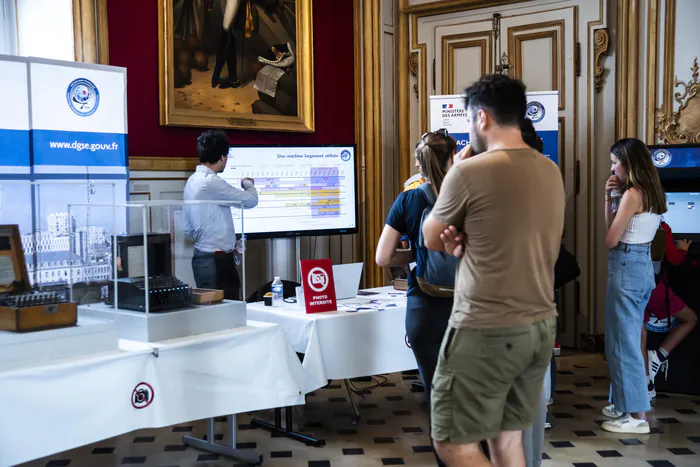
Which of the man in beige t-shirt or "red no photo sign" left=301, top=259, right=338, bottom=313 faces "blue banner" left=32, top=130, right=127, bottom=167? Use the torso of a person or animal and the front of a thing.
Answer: the man in beige t-shirt

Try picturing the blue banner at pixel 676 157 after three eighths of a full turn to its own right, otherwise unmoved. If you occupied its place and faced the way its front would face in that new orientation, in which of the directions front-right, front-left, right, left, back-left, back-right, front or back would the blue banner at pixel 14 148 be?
left

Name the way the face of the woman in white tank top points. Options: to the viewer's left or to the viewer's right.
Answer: to the viewer's left

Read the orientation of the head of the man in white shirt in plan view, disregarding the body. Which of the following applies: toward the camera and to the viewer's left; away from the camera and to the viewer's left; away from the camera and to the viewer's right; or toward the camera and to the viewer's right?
away from the camera and to the viewer's right

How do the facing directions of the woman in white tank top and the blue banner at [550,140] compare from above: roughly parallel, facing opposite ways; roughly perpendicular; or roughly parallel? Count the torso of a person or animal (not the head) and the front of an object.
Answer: roughly perpendicular

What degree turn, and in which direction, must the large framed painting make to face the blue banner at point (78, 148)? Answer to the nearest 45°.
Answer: approximately 45° to its right

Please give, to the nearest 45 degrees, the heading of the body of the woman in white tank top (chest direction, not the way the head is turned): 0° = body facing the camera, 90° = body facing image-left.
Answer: approximately 90°

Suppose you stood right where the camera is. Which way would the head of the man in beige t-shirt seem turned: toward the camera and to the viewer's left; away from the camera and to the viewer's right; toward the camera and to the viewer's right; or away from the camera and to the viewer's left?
away from the camera and to the viewer's left

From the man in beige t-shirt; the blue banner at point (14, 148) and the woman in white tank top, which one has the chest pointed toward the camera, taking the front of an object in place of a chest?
the blue banner

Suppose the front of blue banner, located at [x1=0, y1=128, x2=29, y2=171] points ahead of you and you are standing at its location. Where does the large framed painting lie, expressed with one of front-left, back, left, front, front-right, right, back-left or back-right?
back-left

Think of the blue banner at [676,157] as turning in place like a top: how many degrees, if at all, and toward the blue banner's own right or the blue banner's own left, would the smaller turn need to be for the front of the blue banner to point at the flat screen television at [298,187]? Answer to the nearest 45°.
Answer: approximately 90° to the blue banner's own right

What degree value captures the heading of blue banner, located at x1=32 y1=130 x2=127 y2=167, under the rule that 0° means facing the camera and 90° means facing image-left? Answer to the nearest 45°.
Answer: approximately 0°

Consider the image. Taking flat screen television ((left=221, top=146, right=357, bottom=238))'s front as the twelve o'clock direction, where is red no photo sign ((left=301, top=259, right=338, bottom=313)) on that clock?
The red no photo sign is roughly at 12 o'clock from the flat screen television.
